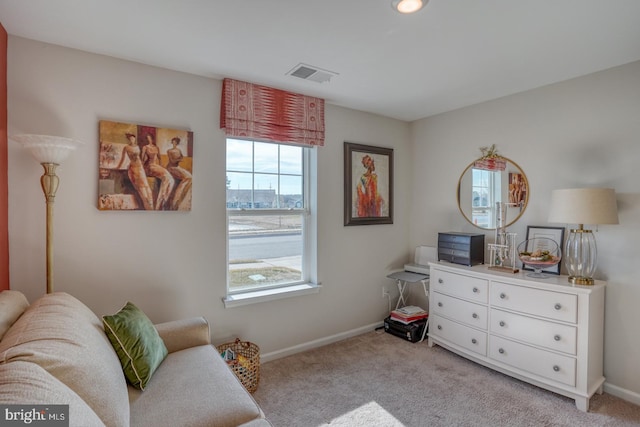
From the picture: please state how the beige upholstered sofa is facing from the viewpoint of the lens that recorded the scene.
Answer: facing to the right of the viewer

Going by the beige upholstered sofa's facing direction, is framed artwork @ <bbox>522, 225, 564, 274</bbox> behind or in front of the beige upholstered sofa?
in front

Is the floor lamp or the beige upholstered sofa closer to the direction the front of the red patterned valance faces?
the beige upholstered sofa

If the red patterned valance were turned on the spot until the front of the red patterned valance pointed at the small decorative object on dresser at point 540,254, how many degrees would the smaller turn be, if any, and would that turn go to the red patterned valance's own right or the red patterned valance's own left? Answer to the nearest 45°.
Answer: approximately 45° to the red patterned valance's own left

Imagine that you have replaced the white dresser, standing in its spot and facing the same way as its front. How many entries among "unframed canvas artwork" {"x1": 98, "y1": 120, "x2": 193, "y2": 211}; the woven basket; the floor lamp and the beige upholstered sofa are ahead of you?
4

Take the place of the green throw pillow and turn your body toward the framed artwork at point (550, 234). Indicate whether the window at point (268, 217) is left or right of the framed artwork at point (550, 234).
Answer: left

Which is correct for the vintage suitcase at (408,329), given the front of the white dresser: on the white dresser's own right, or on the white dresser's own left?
on the white dresser's own right

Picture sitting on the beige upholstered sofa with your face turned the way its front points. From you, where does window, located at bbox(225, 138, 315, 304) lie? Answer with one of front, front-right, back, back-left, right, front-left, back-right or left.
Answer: front-left

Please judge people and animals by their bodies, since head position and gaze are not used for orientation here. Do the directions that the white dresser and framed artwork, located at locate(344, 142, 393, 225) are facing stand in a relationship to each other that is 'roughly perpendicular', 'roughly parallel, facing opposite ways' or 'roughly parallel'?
roughly perpendicular

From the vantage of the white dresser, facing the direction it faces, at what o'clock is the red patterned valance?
The red patterned valance is roughly at 1 o'clock from the white dresser.

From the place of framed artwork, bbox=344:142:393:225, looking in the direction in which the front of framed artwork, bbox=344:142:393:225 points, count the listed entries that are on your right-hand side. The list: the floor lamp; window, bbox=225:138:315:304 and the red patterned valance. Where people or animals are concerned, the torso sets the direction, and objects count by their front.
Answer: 3

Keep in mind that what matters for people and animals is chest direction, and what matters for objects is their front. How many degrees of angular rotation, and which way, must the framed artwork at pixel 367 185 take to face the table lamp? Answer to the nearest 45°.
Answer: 0° — it already faces it

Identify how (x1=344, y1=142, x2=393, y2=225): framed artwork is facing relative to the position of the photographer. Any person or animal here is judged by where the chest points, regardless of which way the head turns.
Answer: facing the viewer and to the right of the viewer

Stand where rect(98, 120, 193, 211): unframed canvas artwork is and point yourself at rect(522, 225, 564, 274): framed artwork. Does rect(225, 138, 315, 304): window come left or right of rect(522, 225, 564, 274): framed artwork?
left

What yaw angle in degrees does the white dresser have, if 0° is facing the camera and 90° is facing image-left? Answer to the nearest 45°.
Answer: approximately 45°

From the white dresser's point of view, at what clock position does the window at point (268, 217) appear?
The window is roughly at 1 o'clock from the white dresser.

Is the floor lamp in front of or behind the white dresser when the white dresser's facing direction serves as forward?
in front
